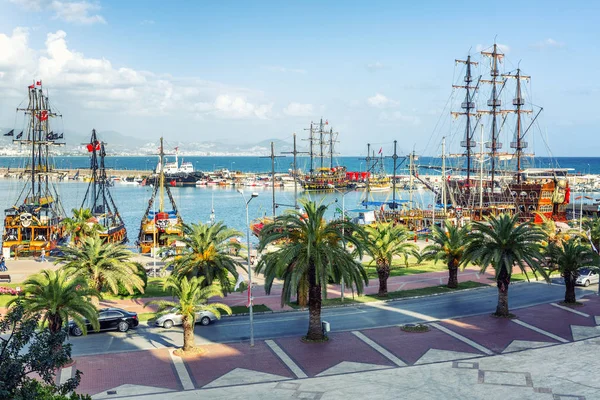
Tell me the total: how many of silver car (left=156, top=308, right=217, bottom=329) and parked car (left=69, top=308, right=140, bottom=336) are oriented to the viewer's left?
2

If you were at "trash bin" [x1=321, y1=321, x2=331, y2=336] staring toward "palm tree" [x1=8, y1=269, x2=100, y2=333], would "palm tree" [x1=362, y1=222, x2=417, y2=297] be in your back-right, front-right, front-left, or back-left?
back-right

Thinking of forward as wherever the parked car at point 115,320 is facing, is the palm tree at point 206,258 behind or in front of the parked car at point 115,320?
behind

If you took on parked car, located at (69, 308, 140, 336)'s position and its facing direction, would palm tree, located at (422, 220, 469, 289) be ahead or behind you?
behind

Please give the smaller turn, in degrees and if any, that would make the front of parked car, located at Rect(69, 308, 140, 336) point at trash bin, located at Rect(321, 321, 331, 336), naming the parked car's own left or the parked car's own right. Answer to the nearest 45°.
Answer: approximately 135° to the parked car's own left

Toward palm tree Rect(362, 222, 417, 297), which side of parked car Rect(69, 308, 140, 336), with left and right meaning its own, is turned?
back

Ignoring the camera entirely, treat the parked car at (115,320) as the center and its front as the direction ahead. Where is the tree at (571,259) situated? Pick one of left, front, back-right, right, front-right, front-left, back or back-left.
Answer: back

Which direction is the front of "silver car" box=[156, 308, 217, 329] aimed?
to the viewer's left

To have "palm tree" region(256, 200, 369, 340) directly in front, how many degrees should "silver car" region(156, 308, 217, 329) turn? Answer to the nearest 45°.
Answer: approximately 135° to its left

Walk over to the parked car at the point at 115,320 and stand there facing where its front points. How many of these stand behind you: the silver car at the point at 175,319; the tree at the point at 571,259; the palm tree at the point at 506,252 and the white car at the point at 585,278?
4

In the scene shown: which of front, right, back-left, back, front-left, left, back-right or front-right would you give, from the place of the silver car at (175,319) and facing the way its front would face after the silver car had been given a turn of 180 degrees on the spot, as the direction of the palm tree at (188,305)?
right

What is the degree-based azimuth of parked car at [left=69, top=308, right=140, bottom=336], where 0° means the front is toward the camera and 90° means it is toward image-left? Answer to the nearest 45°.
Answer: approximately 90°

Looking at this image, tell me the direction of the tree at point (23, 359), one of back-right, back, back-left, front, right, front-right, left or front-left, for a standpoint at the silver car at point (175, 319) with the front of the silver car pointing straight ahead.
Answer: left

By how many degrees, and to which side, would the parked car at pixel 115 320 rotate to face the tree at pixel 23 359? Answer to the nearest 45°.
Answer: approximately 90° to its left
